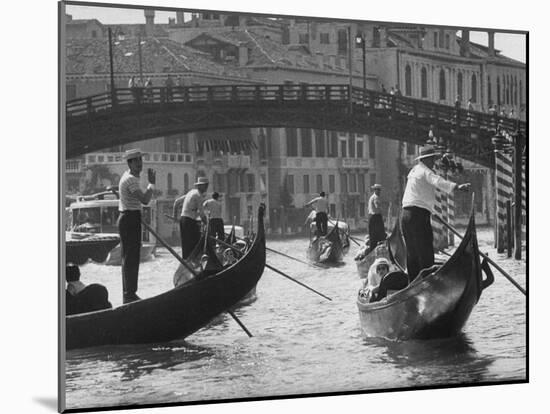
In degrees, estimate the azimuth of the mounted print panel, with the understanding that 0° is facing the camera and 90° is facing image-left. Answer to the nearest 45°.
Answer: approximately 315°
